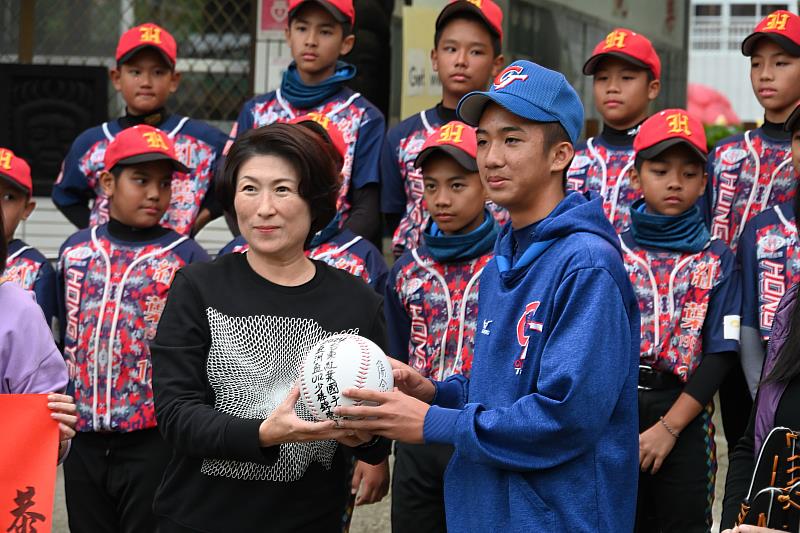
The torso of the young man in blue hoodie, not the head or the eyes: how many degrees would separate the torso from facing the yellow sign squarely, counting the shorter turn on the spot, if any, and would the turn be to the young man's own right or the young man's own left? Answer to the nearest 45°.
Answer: approximately 135° to the young man's own right

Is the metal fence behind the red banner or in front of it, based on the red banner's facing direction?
behind

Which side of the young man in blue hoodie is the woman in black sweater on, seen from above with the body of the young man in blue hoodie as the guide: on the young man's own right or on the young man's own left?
on the young man's own right

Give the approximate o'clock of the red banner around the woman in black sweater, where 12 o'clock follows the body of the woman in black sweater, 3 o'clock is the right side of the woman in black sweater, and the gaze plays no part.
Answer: The red banner is roughly at 3 o'clock from the woman in black sweater.

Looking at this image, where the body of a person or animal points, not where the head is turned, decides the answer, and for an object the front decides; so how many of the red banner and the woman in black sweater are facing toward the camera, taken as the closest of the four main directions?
2

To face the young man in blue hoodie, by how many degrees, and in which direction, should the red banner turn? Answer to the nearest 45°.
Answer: approximately 45° to its left

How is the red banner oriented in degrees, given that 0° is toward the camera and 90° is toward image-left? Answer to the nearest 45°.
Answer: approximately 0°

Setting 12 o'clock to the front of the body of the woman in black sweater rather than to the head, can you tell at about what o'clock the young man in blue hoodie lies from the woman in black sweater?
The young man in blue hoodie is roughly at 10 o'clock from the woman in black sweater.

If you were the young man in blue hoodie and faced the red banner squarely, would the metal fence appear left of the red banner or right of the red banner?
right
